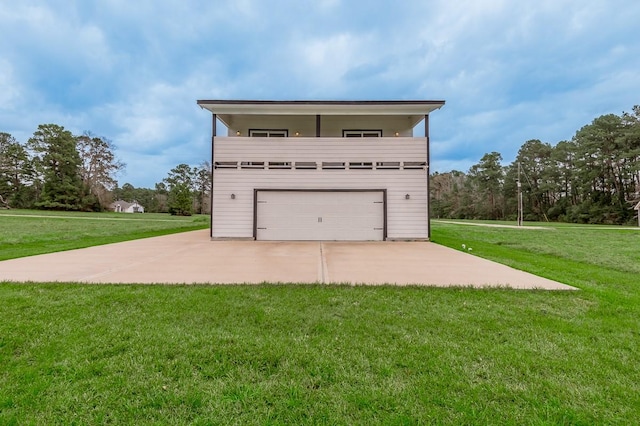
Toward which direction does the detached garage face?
toward the camera
